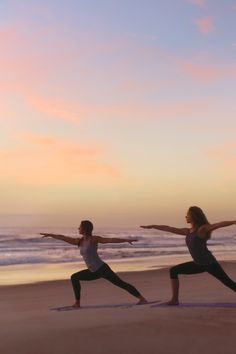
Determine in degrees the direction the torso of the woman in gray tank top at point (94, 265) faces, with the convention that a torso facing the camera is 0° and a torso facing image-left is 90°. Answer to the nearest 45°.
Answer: approximately 45°

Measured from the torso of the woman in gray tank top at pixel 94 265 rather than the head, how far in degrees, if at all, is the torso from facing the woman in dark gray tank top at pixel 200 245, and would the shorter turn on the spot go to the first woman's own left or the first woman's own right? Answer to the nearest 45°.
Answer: approximately 90° to the first woman's own left

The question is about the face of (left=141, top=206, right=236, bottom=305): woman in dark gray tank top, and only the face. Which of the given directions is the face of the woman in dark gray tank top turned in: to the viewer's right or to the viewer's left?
to the viewer's left
